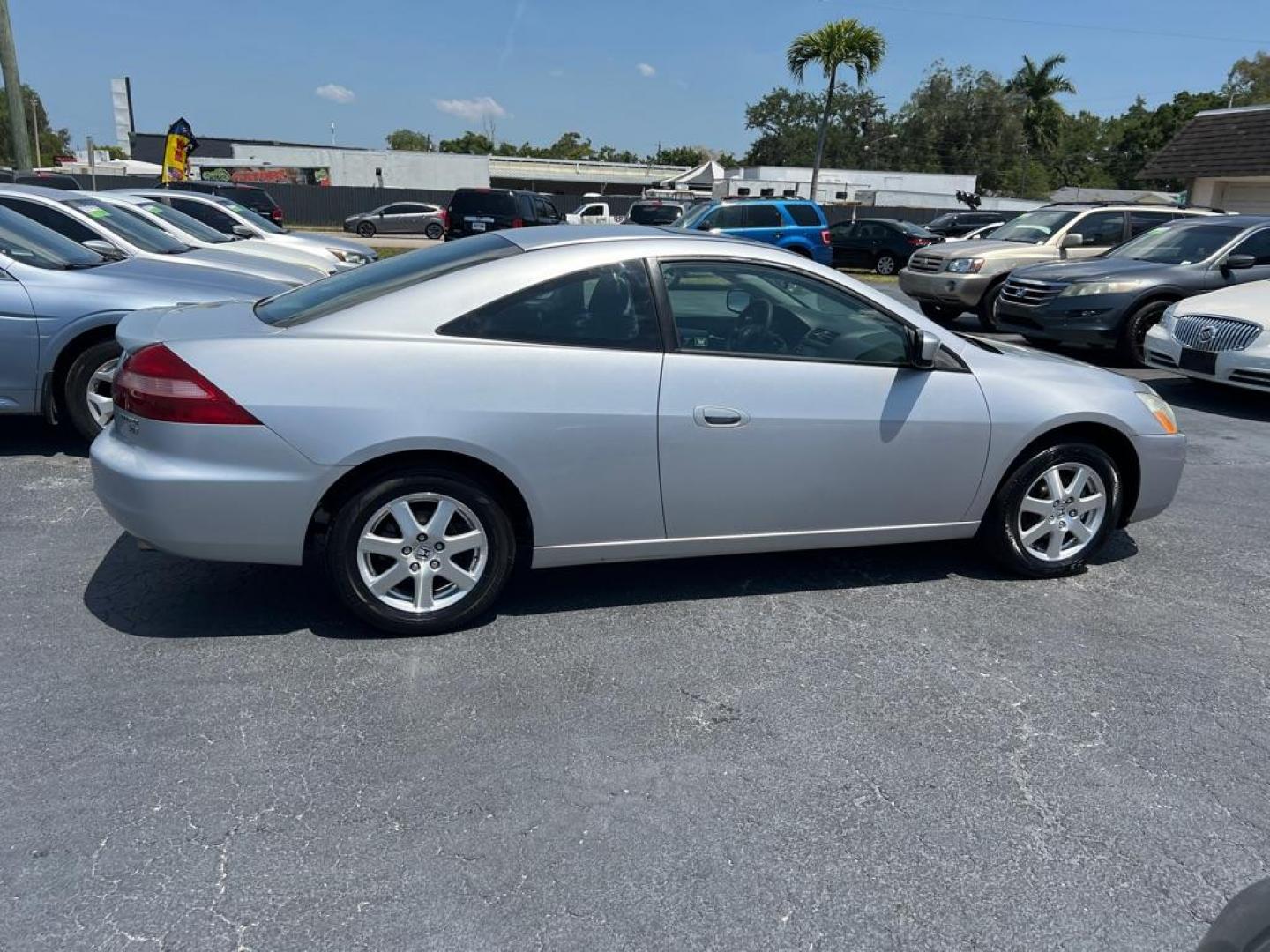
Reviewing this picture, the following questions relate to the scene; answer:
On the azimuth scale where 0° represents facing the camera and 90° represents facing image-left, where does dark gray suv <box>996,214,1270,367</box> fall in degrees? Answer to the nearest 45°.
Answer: approximately 45°

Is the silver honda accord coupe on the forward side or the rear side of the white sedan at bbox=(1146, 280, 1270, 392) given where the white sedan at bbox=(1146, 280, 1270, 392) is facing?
on the forward side

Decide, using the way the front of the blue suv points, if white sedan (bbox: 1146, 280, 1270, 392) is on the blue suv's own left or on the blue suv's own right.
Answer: on the blue suv's own left

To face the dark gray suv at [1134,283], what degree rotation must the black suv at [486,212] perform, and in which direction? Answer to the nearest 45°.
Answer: approximately 90° to its right

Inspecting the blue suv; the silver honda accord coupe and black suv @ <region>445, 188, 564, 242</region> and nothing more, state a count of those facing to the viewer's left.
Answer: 1

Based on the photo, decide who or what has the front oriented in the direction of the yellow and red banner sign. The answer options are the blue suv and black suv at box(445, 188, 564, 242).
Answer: the blue suv

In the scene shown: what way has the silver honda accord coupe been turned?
to the viewer's right

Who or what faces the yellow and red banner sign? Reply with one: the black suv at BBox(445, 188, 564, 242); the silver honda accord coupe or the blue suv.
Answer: the blue suv

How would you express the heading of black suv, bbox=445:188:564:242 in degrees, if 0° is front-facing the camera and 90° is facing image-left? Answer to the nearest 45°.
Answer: approximately 225°

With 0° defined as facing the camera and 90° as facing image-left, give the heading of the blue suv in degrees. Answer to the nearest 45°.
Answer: approximately 90°

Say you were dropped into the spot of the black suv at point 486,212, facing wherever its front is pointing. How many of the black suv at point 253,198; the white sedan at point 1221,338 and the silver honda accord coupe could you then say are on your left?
1

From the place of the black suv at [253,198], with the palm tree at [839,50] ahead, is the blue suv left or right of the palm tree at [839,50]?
right

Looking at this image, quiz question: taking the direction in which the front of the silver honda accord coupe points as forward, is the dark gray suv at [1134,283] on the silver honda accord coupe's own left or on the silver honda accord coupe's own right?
on the silver honda accord coupe's own left
